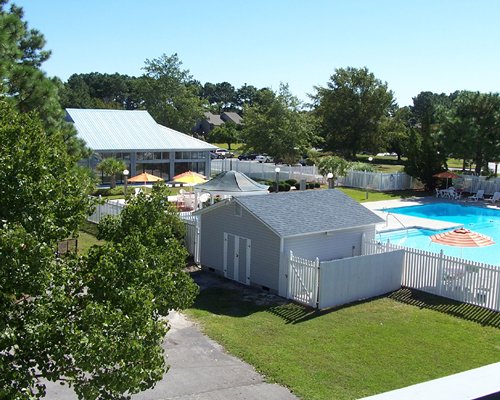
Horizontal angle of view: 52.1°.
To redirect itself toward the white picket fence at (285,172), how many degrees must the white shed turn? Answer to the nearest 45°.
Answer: approximately 135° to its right

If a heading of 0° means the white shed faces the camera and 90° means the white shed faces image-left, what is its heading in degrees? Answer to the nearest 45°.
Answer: approximately 45°

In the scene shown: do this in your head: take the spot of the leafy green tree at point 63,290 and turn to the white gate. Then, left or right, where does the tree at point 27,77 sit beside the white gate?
left

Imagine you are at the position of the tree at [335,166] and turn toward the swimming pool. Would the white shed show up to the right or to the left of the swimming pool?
right

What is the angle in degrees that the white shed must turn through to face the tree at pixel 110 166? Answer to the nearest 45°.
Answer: approximately 90° to its right

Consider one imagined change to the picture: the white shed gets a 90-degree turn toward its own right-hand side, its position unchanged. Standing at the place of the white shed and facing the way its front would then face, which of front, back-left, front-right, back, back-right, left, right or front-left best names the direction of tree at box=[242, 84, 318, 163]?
front-right

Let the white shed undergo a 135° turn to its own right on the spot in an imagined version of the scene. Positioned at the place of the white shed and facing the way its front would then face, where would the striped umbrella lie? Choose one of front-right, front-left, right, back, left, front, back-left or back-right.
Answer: right

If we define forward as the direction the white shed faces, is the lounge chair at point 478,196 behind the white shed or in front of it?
behind

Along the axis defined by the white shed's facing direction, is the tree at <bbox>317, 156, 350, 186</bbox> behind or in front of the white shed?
behind

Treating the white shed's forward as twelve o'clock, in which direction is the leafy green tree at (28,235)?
The leafy green tree is roughly at 11 o'clock from the white shed.

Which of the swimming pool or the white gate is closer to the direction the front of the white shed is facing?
the white gate

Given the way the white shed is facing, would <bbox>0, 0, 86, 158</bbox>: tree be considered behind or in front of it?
in front

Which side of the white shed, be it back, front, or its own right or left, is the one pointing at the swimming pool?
back

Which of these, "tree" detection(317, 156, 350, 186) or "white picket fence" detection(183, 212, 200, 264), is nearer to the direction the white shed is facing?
the white picket fence
